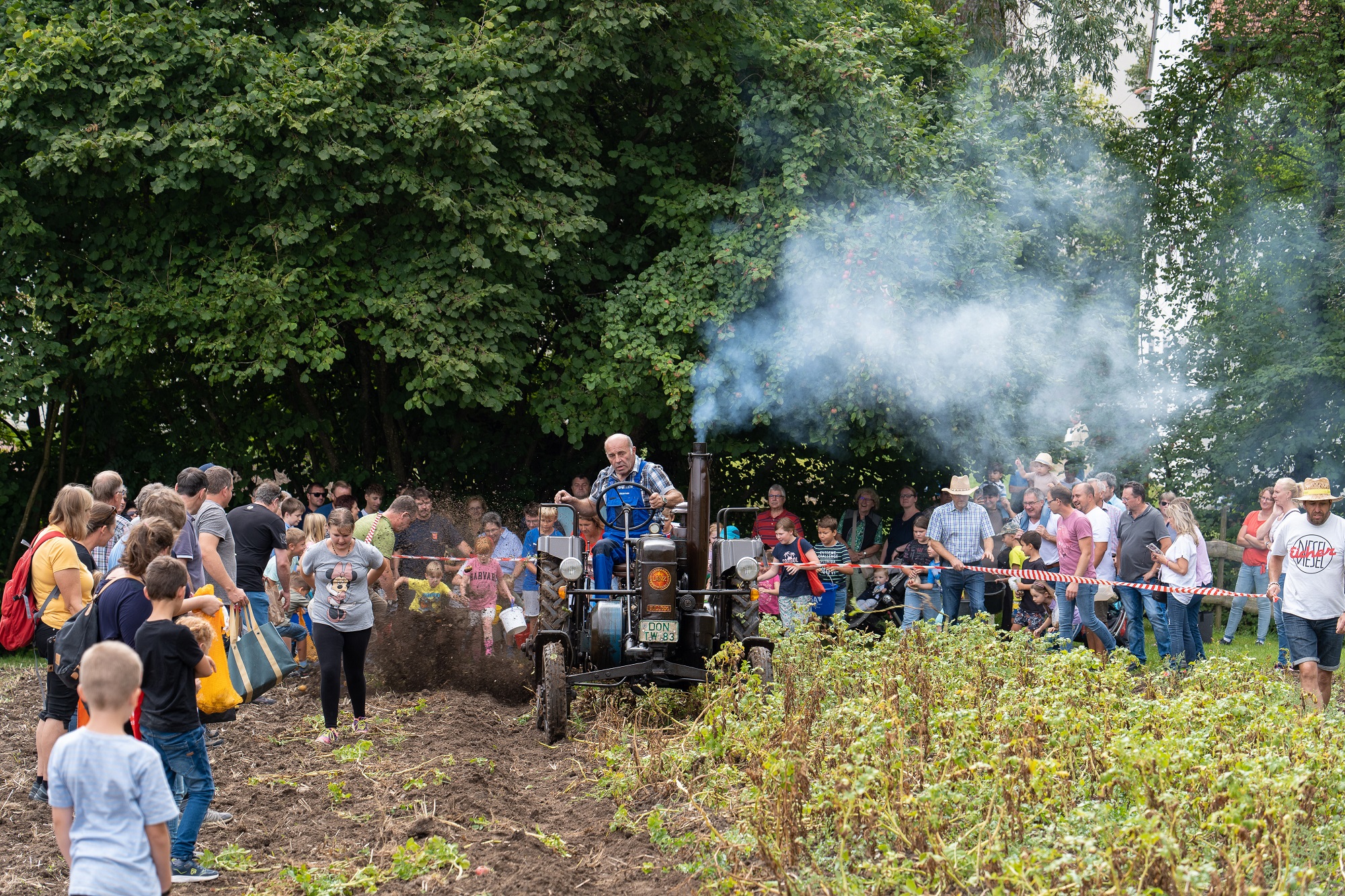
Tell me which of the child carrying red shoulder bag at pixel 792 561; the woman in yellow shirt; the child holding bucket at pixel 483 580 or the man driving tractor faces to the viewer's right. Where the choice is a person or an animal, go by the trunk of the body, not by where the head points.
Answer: the woman in yellow shirt

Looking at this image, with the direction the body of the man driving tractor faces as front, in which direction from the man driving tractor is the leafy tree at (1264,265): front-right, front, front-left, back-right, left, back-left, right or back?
back-left

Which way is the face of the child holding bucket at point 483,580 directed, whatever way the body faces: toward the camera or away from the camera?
toward the camera

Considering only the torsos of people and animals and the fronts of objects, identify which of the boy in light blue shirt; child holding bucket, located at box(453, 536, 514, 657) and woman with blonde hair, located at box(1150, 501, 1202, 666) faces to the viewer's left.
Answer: the woman with blonde hair

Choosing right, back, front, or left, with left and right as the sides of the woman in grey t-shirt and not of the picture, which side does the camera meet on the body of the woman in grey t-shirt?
front

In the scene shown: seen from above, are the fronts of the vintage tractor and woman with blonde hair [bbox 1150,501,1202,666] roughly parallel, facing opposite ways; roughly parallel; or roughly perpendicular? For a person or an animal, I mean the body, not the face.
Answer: roughly perpendicular

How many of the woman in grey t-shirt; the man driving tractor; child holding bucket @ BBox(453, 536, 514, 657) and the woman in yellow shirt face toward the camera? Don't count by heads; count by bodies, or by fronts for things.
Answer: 3

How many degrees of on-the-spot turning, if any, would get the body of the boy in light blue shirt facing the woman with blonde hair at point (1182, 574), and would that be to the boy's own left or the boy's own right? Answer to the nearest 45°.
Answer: approximately 45° to the boy's own right

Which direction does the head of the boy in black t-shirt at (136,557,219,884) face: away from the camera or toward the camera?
away from the camera

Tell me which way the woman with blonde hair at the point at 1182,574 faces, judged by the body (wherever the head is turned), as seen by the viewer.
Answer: to the viewer's left

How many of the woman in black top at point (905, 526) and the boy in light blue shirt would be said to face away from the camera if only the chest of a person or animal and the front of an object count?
1

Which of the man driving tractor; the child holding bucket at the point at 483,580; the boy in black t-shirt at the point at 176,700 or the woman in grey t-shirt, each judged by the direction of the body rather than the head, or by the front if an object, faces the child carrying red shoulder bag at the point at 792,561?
the boy in black t-shirt

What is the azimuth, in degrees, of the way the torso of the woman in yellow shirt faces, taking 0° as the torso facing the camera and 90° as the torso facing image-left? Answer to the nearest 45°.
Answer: approximately 270°

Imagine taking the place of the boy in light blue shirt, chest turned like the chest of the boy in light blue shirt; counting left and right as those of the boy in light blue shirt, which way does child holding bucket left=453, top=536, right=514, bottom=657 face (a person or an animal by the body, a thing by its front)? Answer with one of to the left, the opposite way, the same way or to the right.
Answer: the opposite way

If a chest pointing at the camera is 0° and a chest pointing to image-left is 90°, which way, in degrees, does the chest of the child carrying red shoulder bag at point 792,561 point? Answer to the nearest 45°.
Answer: approximately 45°

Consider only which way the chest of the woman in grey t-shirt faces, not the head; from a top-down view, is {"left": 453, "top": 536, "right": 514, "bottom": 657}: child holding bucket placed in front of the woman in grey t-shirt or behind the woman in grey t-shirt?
behind

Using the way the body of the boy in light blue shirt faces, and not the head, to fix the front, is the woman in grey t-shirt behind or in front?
in front

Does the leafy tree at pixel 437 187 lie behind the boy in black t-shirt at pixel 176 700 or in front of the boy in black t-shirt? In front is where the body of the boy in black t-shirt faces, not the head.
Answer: in front

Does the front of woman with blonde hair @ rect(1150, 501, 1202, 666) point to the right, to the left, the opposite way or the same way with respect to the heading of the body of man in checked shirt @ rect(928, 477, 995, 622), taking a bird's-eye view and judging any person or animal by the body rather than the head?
to the right
